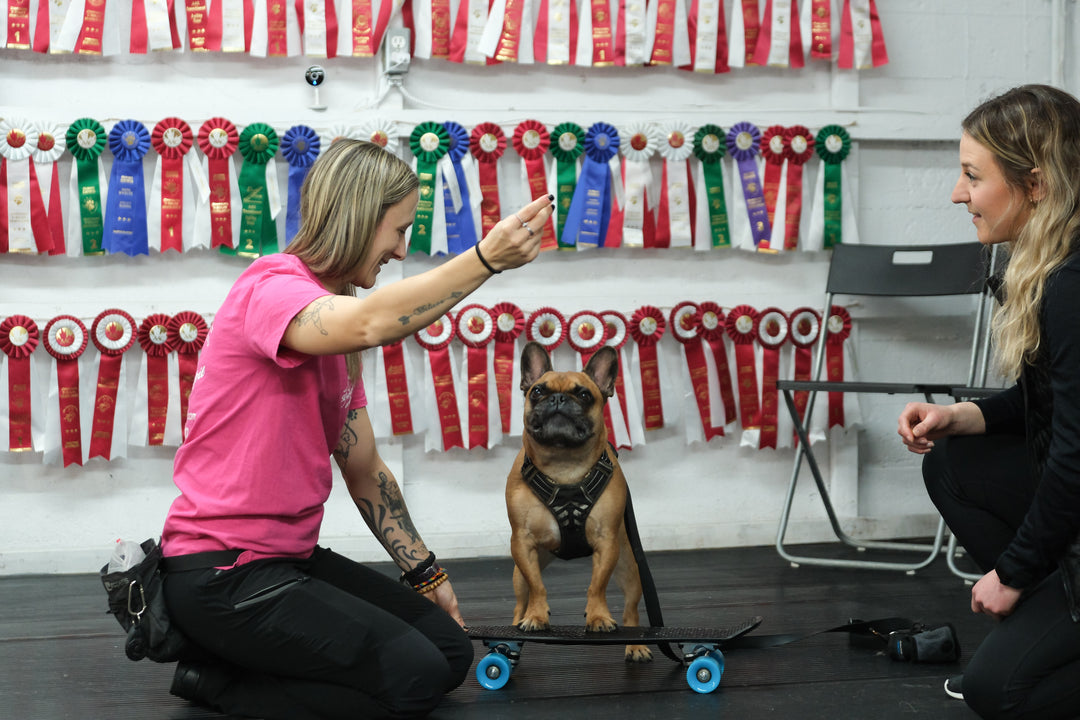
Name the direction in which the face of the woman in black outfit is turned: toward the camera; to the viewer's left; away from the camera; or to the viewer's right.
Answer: to the viewer's left

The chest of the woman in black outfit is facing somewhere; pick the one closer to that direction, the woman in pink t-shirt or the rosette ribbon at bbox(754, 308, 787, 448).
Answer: the woman in pink t-shirt

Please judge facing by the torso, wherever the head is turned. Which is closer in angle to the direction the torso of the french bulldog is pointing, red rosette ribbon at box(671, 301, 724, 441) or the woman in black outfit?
the woman in black outfit

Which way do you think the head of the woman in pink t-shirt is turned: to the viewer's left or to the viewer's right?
to the viewer's right

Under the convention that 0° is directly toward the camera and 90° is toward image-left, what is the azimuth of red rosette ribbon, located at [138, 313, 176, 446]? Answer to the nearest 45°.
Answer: approximately 0°

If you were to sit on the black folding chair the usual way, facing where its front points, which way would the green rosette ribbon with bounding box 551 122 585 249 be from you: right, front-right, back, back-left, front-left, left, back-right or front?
front-right

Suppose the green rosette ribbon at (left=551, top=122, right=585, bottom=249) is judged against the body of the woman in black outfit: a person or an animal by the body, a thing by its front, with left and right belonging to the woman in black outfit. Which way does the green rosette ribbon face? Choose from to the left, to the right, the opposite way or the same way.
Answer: to the left

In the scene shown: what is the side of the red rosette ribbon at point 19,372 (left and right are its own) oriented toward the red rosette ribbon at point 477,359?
left

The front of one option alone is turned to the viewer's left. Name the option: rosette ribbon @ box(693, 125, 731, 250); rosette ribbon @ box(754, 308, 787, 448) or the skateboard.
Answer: the skateboard

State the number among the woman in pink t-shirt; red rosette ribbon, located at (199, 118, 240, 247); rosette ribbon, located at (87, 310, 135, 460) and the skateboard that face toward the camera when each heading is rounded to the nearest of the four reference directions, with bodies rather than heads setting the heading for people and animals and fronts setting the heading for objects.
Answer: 2
